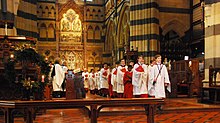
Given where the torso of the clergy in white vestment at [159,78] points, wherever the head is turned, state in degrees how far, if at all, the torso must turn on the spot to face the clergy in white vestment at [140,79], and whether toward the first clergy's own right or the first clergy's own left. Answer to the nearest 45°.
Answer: approximately 135° to the first clergy's own right

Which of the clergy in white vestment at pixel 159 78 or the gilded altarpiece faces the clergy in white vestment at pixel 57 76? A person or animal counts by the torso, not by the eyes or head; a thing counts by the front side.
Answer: the gilded altarpiece

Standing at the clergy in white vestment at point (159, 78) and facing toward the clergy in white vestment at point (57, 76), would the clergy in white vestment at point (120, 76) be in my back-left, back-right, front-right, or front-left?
front-right

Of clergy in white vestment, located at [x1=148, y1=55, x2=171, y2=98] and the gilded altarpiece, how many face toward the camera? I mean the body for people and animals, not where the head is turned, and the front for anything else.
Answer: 2

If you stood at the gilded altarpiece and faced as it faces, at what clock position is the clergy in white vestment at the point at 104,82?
The clergy in white vestment is roughly at 12 o'clock from the gilded altarpiece.

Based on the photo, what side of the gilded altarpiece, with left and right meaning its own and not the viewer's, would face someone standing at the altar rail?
front

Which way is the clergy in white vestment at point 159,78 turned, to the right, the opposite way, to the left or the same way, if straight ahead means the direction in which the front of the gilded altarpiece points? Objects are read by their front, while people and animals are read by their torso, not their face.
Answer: the same way

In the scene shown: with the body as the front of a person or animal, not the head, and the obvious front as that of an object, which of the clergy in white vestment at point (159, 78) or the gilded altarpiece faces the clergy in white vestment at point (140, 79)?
the gilded altarpiece

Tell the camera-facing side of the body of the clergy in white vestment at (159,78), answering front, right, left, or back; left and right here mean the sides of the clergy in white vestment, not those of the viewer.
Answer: front

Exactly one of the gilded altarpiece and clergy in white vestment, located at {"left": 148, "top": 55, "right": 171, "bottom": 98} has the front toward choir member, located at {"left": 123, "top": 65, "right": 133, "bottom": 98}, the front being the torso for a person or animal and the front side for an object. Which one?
the gilded altarpiece

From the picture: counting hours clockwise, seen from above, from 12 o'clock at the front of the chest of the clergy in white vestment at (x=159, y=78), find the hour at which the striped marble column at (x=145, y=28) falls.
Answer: The striped marble column is roughly at 6 o'clock from the clergy in white vestment.

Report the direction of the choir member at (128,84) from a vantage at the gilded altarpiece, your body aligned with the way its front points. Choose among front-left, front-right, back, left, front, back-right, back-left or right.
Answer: front

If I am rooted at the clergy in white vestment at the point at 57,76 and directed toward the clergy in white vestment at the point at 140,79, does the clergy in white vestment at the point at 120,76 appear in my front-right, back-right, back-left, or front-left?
front-left

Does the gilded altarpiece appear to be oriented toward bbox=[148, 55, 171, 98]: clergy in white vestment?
yes

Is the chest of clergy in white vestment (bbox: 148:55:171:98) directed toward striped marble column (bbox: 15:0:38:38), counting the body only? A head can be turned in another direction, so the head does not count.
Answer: no

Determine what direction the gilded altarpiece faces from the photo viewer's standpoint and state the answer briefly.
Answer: facing the viewer

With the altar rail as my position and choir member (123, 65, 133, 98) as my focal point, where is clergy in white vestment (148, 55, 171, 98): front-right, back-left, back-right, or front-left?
front-right
